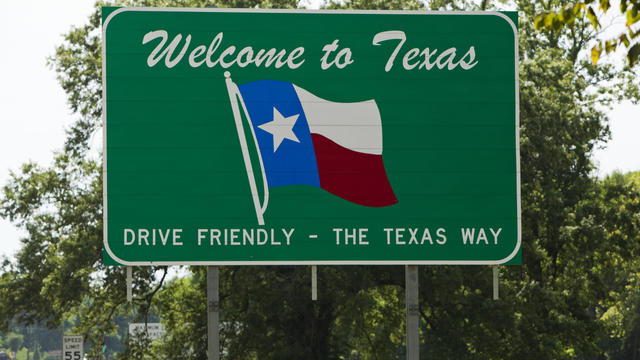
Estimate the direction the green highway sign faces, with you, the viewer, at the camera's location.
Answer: facing the viewer

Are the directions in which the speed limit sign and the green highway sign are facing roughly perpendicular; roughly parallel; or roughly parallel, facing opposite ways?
roughly parallel

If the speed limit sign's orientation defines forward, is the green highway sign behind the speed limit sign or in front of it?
in front

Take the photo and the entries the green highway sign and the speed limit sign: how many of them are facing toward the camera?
2

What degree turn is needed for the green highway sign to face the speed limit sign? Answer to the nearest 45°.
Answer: approximately 135° to its right

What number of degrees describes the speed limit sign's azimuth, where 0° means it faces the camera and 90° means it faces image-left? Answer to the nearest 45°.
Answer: approximately 0°
